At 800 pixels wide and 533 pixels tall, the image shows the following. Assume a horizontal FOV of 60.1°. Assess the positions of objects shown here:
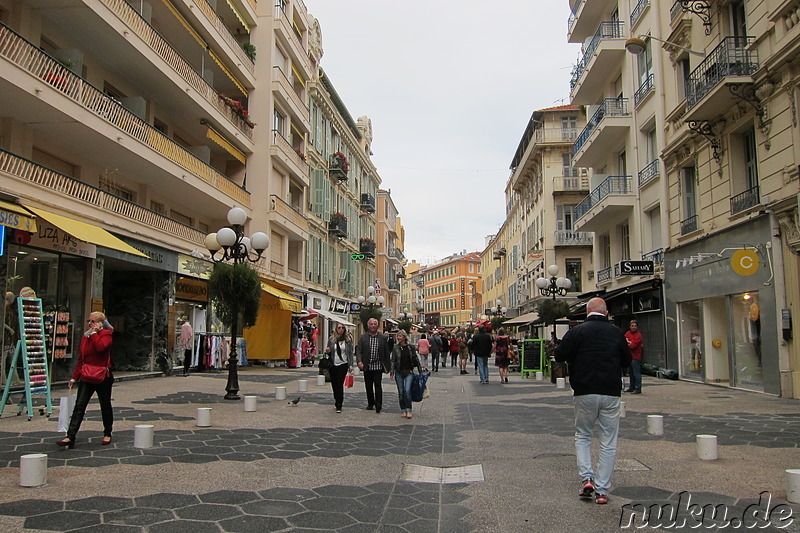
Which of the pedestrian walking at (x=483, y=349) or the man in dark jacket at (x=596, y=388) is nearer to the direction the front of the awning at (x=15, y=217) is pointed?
the man in dark jacket

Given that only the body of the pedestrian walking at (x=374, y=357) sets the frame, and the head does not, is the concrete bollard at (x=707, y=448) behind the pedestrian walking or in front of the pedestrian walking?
in front

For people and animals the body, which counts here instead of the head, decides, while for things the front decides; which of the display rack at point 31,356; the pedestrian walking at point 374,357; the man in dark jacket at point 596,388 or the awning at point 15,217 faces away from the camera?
the man in dark jacket

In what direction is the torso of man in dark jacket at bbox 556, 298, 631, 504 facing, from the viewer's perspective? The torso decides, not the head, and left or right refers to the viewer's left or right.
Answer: facing away from the viewer

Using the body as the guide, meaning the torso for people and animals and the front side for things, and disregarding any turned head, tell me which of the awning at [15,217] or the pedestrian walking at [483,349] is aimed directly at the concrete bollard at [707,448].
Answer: the awning

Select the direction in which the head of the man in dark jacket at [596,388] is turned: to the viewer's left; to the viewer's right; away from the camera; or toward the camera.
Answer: away from the camera

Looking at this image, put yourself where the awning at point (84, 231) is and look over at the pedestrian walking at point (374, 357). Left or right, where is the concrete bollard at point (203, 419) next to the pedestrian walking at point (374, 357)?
right

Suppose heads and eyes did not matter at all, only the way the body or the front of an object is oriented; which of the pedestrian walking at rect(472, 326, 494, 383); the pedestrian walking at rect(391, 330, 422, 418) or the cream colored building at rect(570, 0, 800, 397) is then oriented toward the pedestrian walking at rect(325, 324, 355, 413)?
the cream colored building

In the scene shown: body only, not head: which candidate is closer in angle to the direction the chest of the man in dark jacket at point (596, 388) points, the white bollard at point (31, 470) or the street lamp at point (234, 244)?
the street lamp

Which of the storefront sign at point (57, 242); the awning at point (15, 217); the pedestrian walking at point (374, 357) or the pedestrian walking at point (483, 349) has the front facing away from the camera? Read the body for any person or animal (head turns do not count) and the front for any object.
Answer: the pedestrian walking at point (483, 349)

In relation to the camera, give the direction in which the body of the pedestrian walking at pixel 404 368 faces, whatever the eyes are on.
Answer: toward the camera

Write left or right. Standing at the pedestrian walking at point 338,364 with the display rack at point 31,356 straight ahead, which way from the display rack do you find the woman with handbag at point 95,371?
left

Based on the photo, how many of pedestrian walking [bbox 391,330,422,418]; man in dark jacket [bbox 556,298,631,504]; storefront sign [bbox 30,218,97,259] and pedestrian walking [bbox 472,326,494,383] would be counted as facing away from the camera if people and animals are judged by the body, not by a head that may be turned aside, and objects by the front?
2

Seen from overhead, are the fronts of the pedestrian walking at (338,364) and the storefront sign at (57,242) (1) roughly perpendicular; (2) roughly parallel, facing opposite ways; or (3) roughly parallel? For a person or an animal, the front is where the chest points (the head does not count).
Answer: roughly perpendicular

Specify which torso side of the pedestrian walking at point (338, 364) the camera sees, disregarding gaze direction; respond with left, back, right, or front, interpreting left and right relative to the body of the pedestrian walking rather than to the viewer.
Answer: front

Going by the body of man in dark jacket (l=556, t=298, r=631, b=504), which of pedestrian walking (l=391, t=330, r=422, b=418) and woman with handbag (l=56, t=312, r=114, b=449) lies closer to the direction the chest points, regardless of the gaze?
the pedestrian walking
